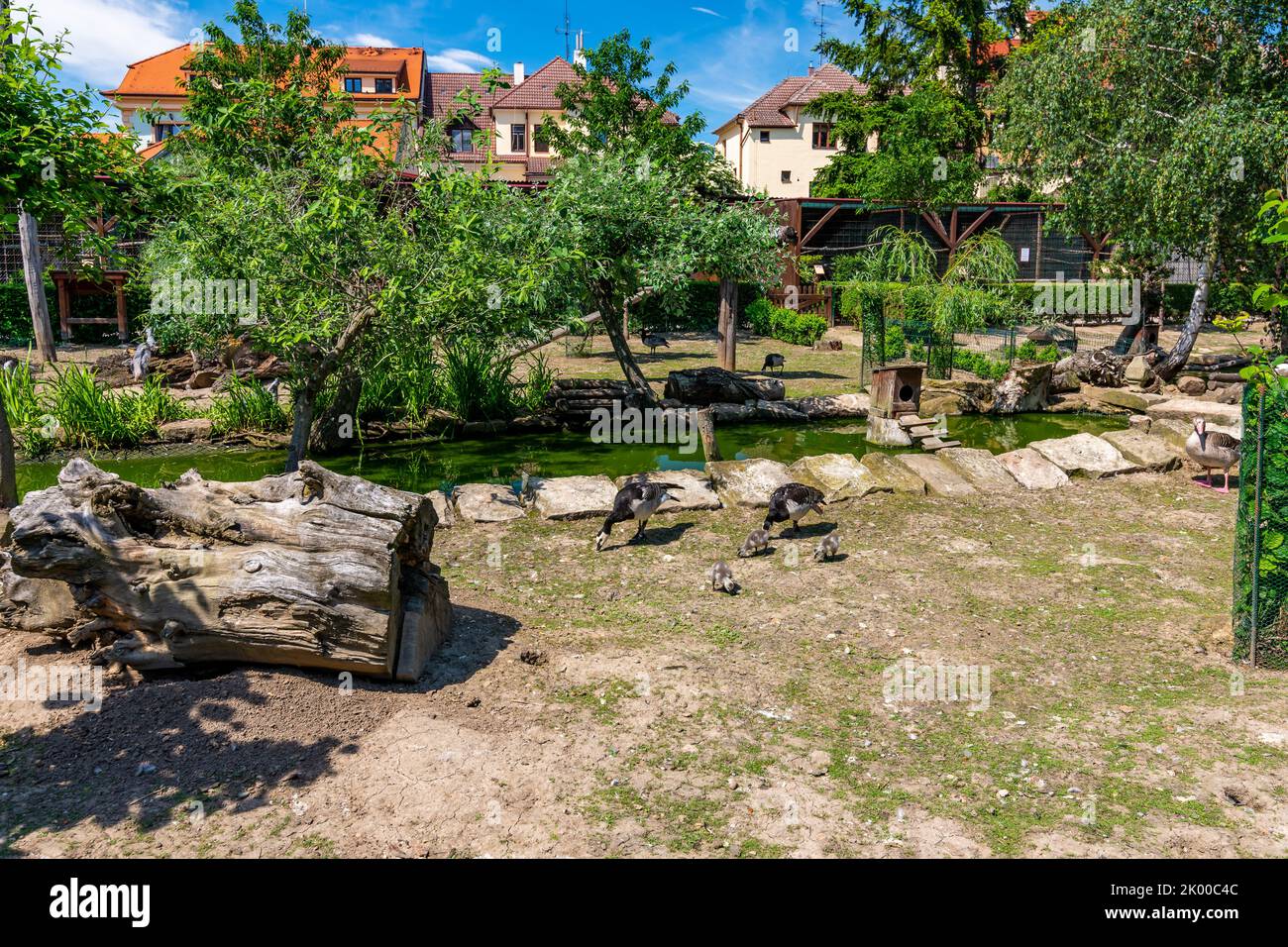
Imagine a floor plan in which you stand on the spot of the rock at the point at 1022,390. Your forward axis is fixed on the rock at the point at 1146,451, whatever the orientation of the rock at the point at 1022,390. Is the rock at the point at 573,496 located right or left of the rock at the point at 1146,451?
right

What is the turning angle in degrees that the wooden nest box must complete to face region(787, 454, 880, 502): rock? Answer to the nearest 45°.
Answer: approximately 45° to its right

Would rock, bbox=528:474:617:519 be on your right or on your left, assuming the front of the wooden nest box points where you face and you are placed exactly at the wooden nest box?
on your right
